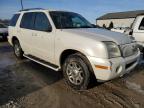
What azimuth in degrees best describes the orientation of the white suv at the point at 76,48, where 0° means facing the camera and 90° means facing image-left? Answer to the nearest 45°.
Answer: approximately 315°
